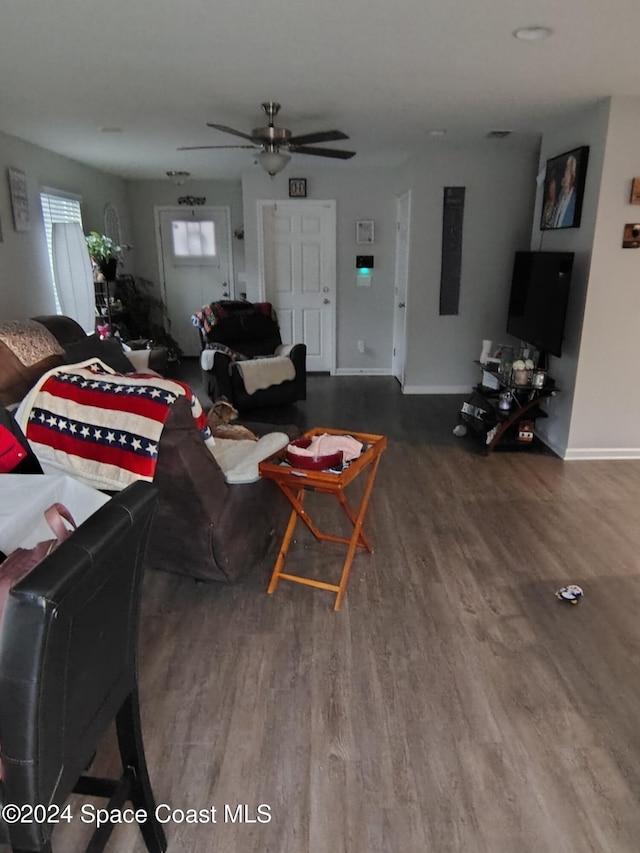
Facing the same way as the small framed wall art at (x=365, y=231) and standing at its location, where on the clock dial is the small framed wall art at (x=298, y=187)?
the small framed wall art at (x=298, y=187) is roughly at 3 o'clock from the small framed wall art at (x=365, y=231).

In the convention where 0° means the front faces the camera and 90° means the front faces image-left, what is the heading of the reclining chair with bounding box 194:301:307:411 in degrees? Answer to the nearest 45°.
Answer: approximately 315°

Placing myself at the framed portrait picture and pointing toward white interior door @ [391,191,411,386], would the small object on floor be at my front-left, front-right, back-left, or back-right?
back-left

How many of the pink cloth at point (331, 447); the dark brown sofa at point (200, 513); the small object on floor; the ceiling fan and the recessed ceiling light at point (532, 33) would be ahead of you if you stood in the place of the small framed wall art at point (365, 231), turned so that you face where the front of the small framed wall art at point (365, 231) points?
5

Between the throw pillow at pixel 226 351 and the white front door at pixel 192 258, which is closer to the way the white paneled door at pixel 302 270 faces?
the throw pillow

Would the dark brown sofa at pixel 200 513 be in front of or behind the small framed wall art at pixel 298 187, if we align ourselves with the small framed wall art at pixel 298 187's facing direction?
in front

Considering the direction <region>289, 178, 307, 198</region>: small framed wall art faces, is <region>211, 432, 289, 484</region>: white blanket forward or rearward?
forward

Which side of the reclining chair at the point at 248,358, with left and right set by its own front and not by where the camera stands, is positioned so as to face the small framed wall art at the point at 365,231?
left

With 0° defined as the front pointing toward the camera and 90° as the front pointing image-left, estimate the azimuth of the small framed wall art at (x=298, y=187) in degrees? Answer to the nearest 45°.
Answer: approximately 0°

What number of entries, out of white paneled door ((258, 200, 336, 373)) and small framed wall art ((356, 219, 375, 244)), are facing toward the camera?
2

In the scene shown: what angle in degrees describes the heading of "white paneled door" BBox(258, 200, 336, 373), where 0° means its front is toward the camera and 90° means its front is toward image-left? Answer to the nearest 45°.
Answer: approximately 0°
